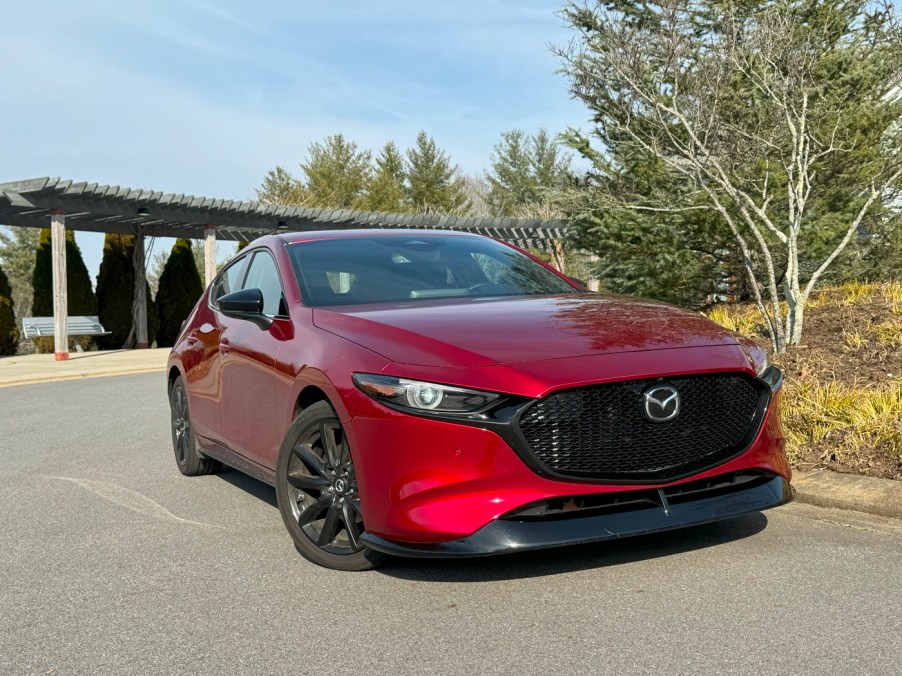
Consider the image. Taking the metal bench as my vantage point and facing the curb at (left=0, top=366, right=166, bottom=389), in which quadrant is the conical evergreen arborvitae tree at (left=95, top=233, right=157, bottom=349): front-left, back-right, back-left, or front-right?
back-left

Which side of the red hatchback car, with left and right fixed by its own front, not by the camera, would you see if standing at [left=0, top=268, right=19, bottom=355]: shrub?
back

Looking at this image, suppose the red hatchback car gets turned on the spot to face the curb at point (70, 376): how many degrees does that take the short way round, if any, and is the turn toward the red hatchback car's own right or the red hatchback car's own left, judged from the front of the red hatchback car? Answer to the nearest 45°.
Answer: approximately 180°

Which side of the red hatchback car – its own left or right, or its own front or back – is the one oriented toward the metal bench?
back

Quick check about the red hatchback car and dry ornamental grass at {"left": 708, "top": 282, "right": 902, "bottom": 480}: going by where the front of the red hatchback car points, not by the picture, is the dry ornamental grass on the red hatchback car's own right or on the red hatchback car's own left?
on the red hatchback car's own left

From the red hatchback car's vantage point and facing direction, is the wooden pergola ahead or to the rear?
to the rear

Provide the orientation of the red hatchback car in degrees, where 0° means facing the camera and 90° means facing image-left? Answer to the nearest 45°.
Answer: approximately 315°
